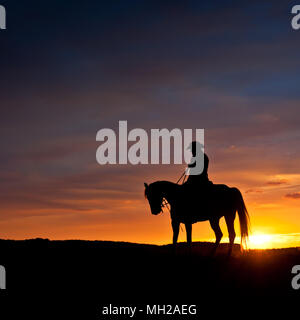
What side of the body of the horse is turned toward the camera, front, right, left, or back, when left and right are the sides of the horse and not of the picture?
left

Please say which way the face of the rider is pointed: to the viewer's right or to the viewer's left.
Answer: to the viewer's left

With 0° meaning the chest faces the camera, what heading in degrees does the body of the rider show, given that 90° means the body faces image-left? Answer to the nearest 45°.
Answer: approximately 90°
